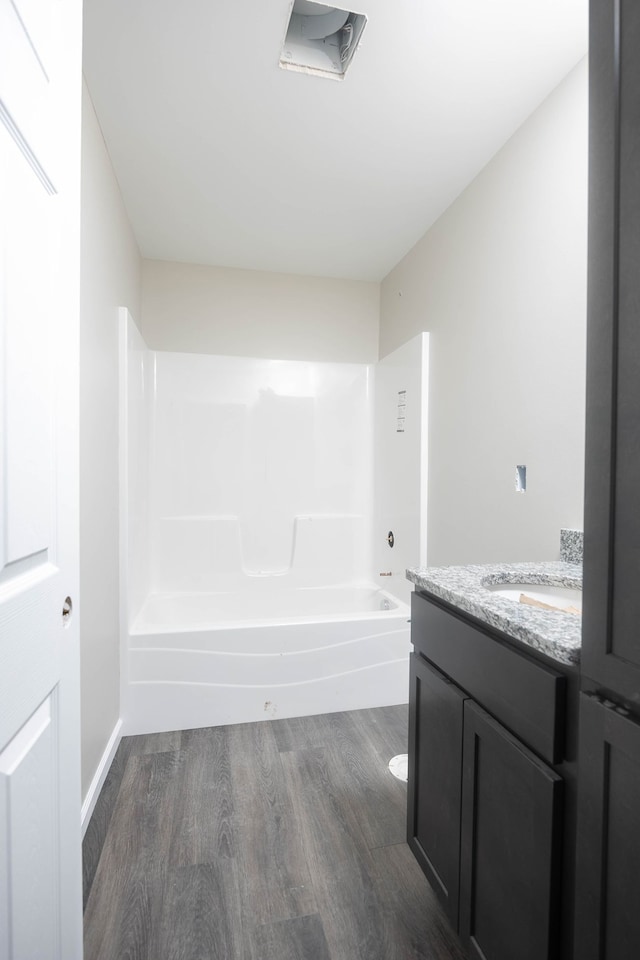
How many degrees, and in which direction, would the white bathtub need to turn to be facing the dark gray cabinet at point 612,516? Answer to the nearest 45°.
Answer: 0° — it already faces it

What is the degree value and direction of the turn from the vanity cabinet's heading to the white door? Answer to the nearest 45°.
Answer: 0° — it already faces it

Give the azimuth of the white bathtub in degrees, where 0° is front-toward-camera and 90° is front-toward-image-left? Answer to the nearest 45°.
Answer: approximately 0°

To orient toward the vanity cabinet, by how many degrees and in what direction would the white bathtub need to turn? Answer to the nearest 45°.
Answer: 0° — it already faces it

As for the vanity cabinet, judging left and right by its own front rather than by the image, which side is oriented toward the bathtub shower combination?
right

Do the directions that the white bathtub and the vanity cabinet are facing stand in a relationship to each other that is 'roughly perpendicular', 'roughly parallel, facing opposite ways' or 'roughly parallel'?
roughly perpendicular

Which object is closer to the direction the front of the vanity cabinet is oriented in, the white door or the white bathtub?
the white door

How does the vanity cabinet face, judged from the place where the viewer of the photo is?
facing the viewer and to the left of the viewer
